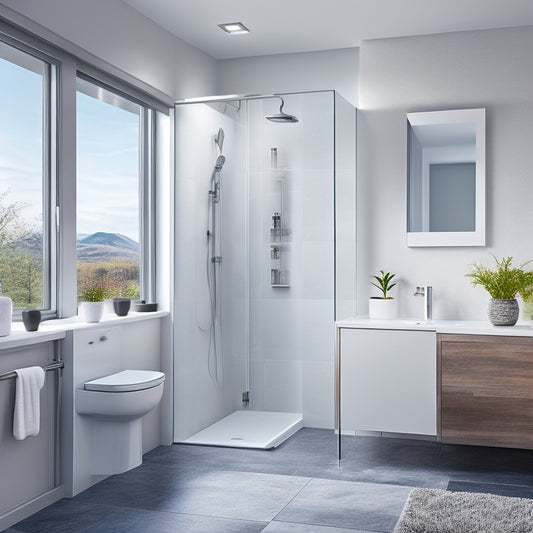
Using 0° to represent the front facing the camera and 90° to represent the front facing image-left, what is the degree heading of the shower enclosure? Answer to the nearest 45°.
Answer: approximately 0°
